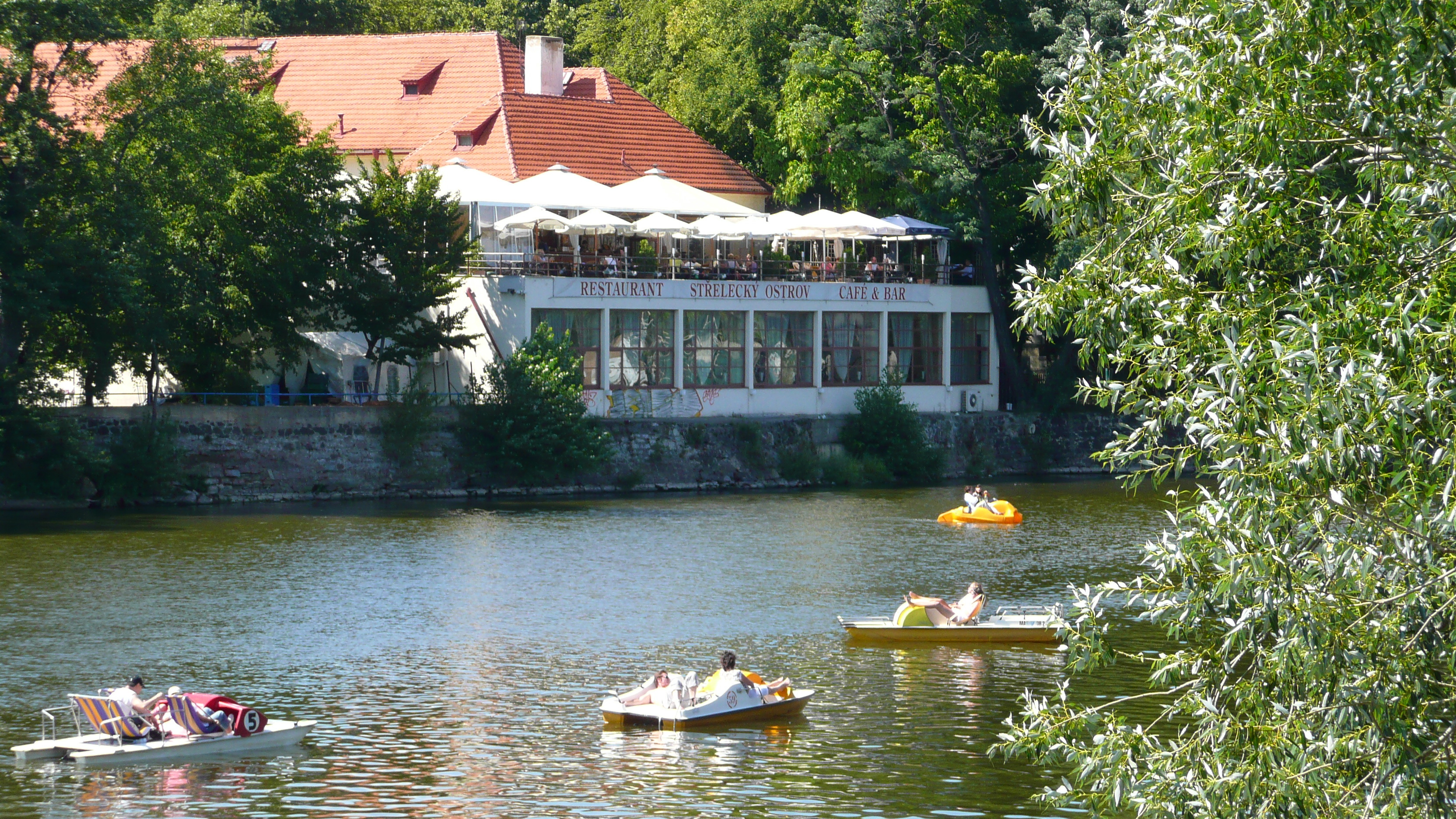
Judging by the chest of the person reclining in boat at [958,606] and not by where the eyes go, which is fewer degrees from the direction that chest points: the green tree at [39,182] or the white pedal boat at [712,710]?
the green tree

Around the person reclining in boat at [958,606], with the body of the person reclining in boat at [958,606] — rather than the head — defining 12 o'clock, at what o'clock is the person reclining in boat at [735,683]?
the person reclining in boat at [735,683] is roughly at 10 o'clock from the person reclining in boat at [958,606].

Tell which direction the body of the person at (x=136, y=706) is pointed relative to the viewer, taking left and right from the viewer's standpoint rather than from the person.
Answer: facing away from the viewer and to the right of the viewer

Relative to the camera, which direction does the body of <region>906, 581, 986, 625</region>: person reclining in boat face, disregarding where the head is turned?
to the viewer's left

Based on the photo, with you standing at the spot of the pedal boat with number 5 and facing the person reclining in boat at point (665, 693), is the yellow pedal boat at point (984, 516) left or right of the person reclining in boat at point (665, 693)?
left

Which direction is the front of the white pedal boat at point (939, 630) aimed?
to the viewer's left

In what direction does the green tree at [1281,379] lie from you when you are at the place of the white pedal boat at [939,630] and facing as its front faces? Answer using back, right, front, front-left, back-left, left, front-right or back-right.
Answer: left

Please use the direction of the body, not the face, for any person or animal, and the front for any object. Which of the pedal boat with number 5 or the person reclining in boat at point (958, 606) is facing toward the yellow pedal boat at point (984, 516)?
the pedal boat with number 5
